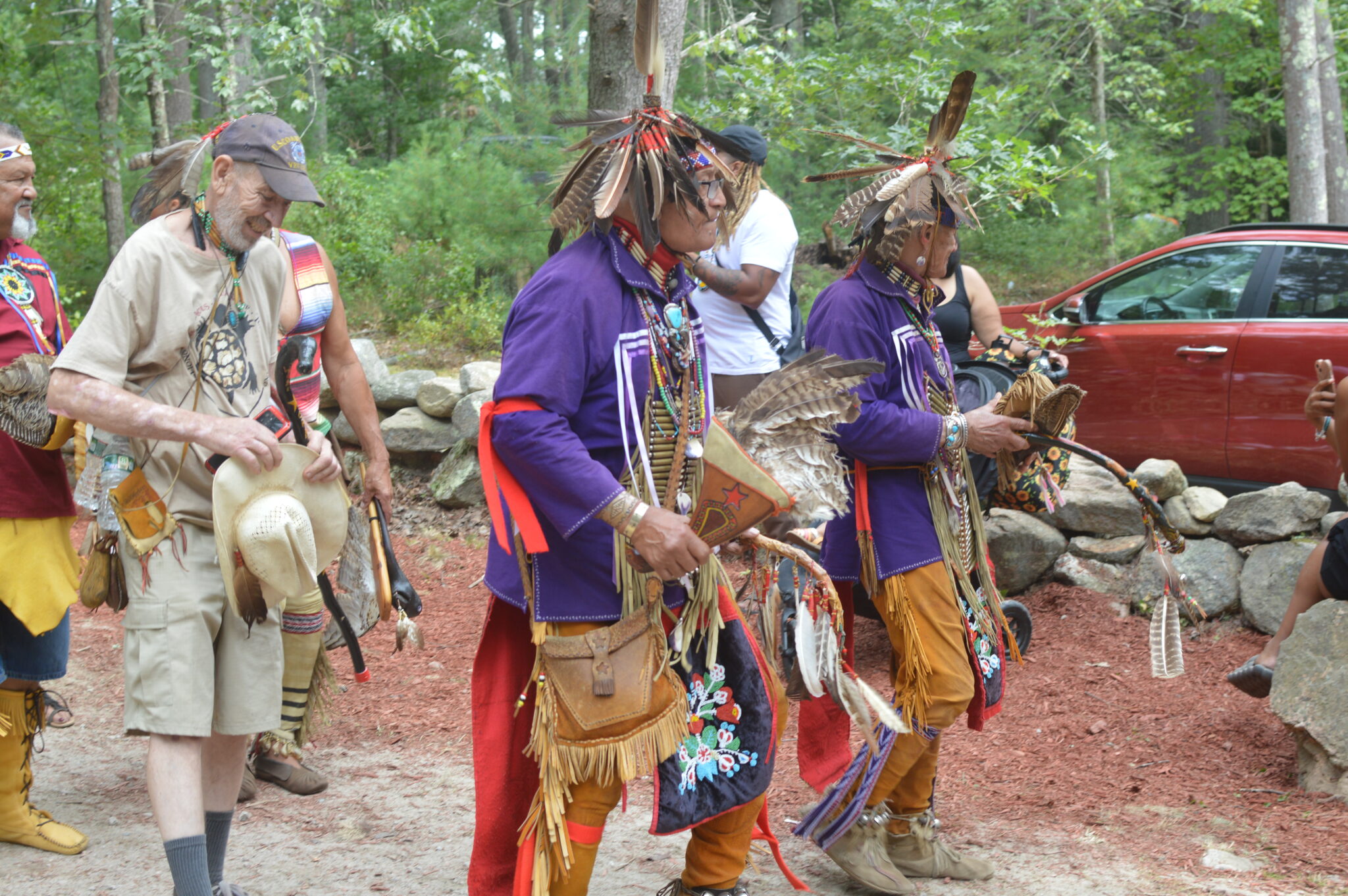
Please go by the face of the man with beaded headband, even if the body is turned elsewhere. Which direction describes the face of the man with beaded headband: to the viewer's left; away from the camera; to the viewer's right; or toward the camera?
to the viewer's right

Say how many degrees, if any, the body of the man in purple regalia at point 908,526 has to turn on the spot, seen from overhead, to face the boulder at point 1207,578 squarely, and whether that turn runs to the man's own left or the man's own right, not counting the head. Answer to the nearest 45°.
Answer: approximately 45° to the man's own left

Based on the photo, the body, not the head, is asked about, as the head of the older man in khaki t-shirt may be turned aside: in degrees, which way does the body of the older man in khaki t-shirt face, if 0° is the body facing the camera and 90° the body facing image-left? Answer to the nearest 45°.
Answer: approximately 315°

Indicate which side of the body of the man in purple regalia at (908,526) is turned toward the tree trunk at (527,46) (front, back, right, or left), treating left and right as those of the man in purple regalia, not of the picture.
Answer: left

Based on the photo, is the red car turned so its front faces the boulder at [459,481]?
yes

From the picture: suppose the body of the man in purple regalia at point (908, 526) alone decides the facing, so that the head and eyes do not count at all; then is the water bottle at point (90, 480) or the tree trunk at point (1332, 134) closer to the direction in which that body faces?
the tree trunk

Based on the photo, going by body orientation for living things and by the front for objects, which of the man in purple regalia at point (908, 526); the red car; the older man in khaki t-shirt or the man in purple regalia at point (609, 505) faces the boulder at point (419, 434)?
the red car

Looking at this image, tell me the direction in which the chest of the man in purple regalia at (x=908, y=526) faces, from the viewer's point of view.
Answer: to the viewer's right

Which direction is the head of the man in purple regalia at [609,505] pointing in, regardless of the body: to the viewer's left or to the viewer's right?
to the viewer's right

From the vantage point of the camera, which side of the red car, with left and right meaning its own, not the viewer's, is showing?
left
